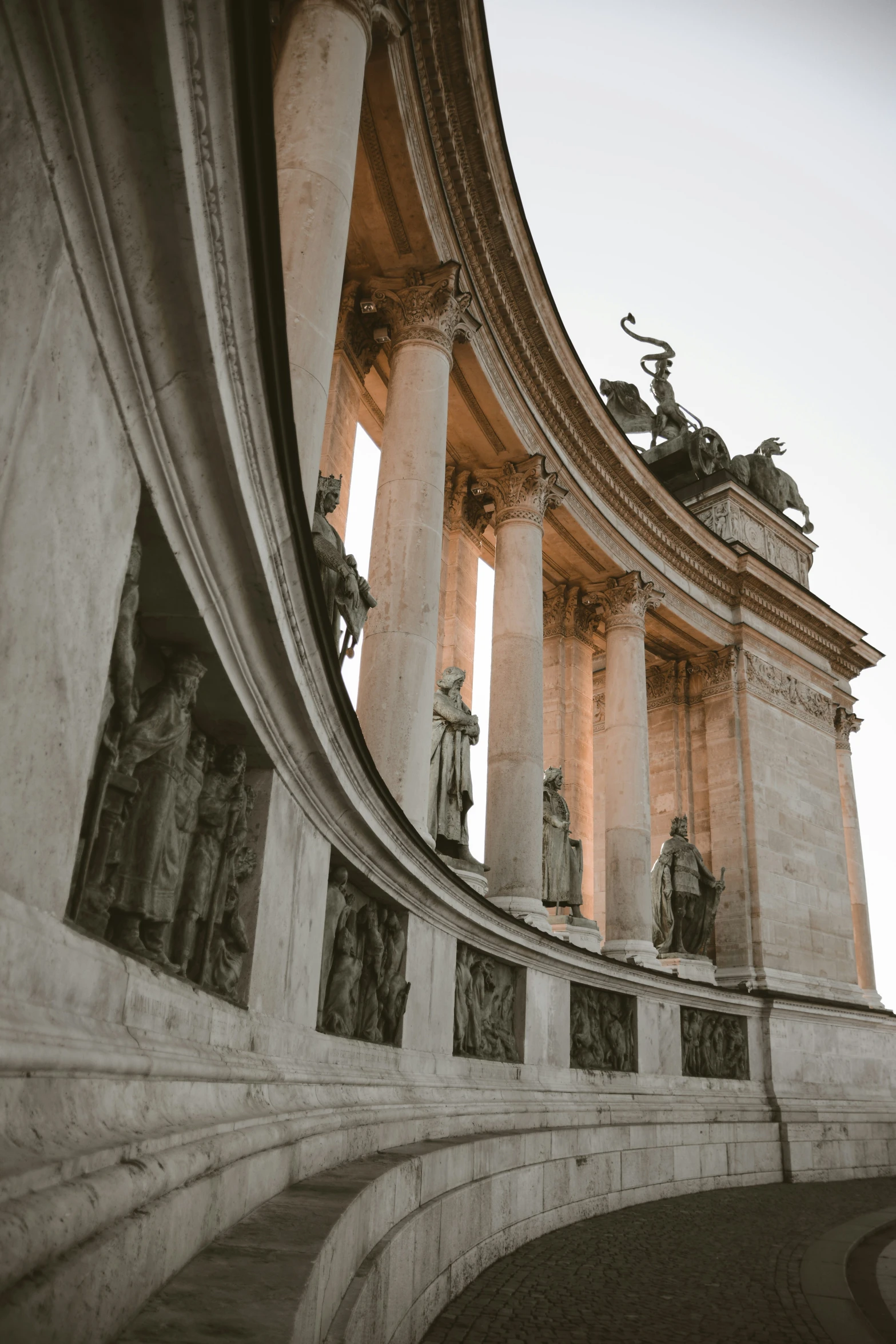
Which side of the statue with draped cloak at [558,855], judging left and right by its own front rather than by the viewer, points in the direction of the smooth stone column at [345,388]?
right

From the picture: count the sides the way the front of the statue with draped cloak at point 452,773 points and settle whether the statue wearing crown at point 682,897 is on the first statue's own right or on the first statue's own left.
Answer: on the first statue's own left

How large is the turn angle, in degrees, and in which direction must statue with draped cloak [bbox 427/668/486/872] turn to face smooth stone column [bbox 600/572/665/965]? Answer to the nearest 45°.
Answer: approximately 90° to its left

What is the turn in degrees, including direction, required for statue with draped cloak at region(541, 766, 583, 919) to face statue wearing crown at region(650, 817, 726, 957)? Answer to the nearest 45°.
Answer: approximately 90° to its left

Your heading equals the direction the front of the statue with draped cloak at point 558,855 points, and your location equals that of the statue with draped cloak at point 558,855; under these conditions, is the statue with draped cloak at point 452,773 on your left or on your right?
on your right

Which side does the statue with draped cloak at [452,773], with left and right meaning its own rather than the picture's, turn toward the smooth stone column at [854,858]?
left
